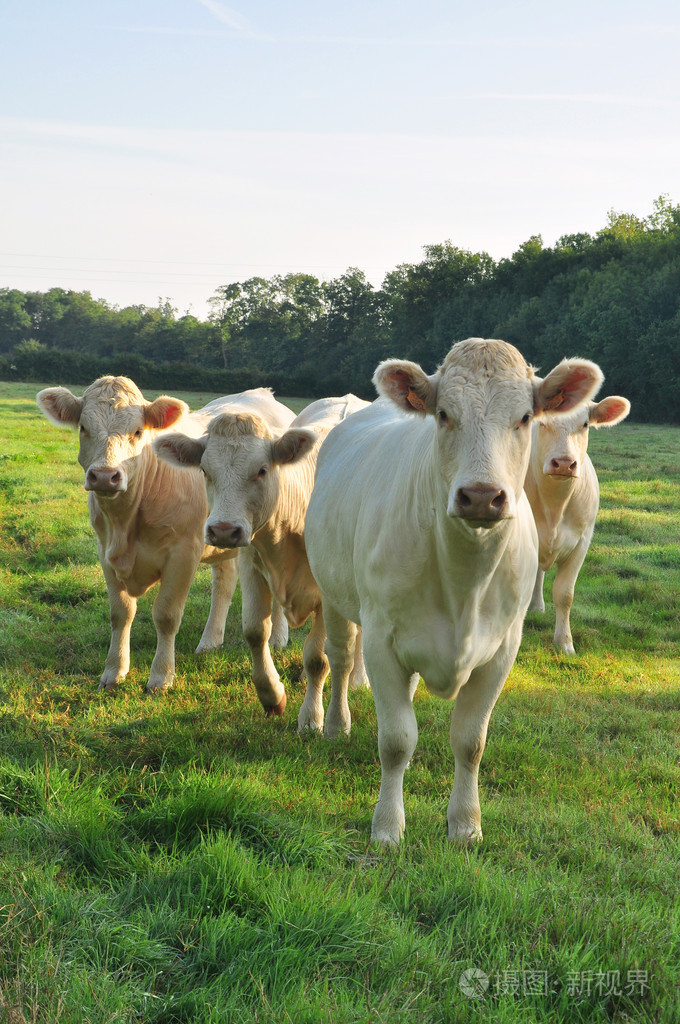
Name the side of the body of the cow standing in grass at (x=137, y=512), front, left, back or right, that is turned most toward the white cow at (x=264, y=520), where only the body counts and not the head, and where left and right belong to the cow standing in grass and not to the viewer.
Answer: left

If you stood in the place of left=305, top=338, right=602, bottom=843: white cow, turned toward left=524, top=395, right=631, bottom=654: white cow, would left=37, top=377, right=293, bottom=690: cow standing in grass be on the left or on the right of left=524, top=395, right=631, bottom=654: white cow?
left

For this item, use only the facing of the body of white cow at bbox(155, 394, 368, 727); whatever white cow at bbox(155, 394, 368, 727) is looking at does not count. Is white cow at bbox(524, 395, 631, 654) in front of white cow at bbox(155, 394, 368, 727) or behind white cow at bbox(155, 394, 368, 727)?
behind

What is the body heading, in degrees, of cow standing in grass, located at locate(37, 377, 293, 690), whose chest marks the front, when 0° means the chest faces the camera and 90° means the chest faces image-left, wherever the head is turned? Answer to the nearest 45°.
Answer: approximately 45°

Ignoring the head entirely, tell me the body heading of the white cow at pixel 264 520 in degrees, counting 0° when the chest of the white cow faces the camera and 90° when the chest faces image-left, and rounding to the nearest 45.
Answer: approximately 45°

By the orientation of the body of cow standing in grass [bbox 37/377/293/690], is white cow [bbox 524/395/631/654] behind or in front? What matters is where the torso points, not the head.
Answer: behind

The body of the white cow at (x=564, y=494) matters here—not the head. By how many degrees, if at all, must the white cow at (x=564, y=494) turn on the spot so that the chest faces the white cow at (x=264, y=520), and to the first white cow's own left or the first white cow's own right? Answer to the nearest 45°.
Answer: approximately 45° to the first white cow's own right

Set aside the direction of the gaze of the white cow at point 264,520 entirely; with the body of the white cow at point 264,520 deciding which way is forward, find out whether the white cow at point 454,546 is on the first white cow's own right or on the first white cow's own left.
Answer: on the first white cow's own left
